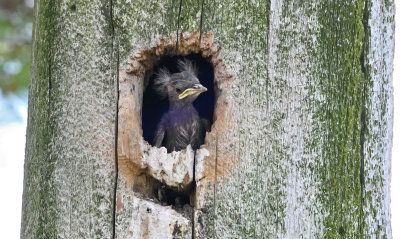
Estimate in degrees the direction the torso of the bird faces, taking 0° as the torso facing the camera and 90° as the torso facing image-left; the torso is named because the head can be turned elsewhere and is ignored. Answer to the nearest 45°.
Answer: approximately 315°
